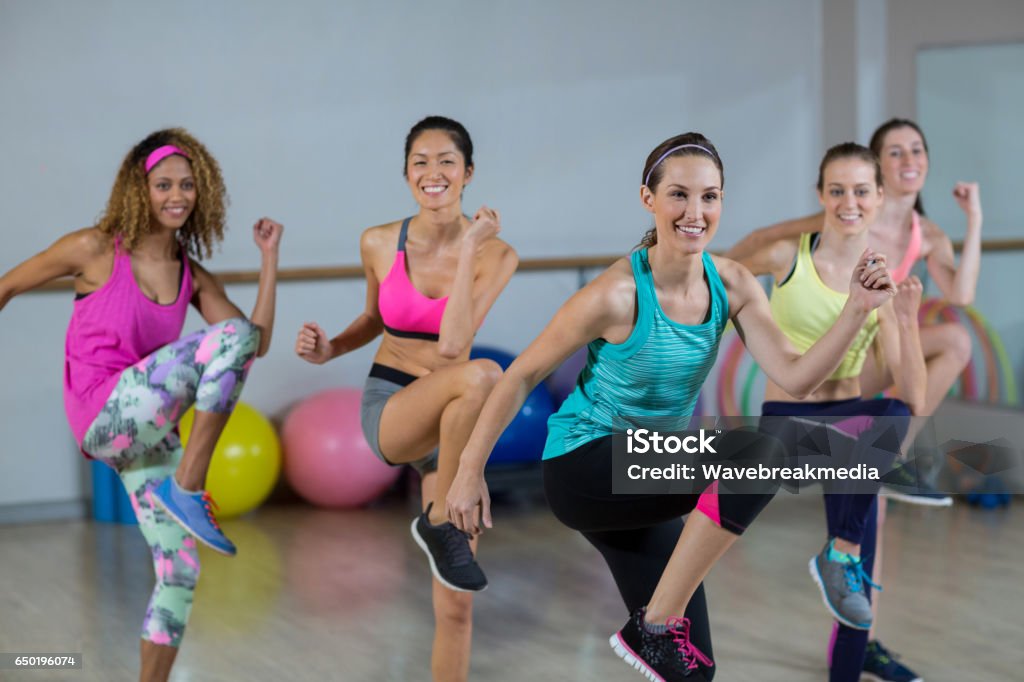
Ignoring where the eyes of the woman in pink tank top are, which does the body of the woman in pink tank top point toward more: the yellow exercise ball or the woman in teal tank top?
the woman in teal tank top

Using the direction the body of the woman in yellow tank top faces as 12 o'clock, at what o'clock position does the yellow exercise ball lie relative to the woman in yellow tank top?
The yellow exercise ball is roughly at 4 o'clock from the woman in yellow tank top.

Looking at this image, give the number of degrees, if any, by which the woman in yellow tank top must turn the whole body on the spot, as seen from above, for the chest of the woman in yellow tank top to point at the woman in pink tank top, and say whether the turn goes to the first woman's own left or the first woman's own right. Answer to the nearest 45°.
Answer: approximately 90° to the first woman's own right

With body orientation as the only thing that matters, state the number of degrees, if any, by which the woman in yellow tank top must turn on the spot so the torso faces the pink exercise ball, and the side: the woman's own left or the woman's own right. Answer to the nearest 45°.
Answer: approximately 135° to the woman's own right

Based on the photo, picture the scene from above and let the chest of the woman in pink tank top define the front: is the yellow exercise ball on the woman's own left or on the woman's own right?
on the woman's own left

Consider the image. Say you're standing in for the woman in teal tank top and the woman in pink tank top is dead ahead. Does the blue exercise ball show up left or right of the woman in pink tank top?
right

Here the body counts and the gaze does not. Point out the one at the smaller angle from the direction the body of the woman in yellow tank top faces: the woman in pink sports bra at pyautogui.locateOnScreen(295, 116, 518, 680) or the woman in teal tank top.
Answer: the woman in teal tank top

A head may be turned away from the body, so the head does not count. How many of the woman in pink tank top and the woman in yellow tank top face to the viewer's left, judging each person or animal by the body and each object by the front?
0
